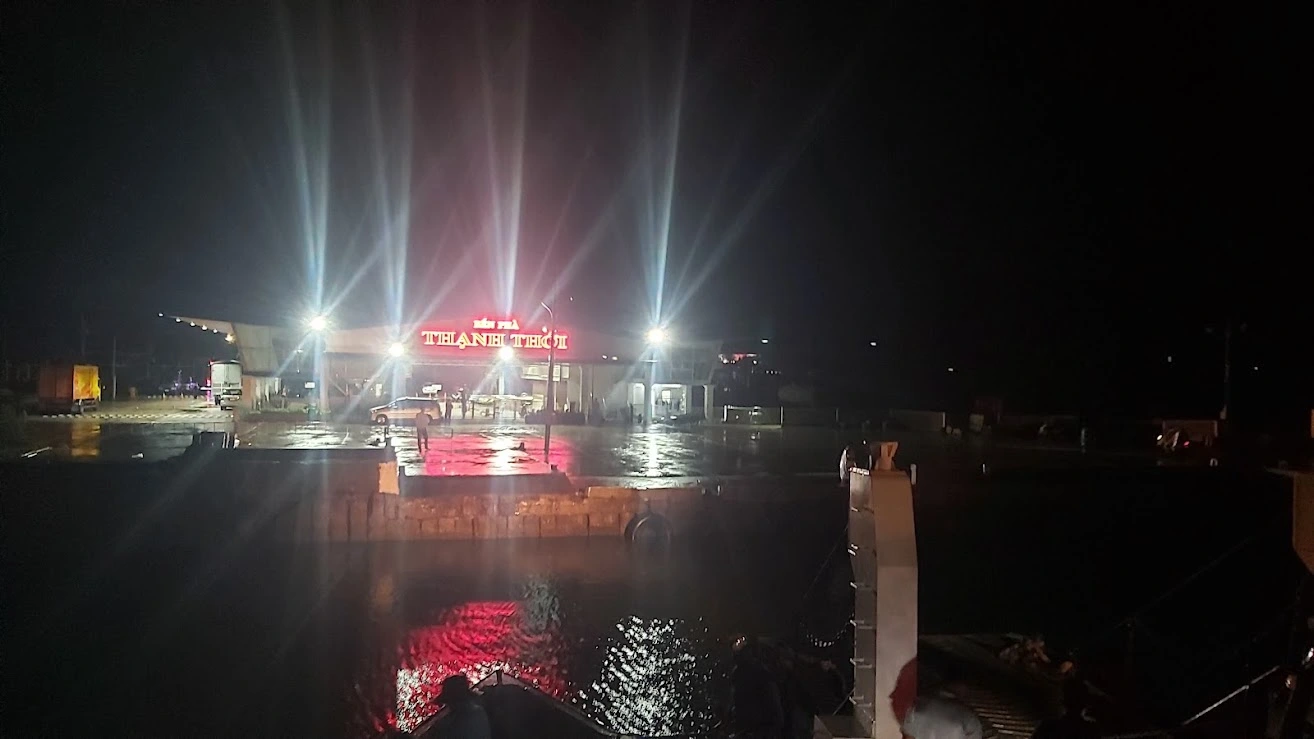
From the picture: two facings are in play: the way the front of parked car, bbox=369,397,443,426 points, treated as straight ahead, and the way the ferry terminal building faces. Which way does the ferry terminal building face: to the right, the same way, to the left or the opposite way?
to the left

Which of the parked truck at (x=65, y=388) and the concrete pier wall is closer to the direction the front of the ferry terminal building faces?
the concrete pier wall

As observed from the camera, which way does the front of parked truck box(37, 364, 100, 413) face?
facing away from the viewer and to the left of the viewer

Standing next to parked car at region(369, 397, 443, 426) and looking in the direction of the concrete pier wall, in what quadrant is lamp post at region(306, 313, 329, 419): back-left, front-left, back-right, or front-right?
back-right

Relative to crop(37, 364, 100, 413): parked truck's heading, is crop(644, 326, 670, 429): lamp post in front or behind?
behind

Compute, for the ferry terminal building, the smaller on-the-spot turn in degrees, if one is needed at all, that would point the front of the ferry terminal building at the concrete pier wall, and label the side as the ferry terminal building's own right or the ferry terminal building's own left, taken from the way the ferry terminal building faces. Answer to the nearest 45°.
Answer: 0° — it already faces it

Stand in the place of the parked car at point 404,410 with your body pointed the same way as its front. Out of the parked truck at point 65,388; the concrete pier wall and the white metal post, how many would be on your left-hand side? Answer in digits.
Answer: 2

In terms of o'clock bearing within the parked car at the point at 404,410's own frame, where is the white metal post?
The white metal post is roughly at 9 o'clock from the parked car.

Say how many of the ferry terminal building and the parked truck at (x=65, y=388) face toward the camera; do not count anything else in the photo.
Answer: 1

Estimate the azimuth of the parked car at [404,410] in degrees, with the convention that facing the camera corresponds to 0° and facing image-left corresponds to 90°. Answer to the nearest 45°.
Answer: approximately 90°

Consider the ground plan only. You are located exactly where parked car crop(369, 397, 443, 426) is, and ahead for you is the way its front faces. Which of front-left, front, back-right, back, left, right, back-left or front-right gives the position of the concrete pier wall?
left
